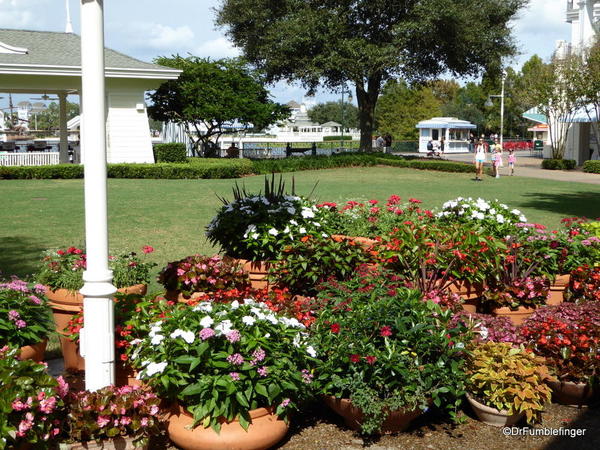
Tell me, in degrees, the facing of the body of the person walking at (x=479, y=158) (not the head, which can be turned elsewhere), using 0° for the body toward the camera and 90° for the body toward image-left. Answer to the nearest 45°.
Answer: approximately 0°

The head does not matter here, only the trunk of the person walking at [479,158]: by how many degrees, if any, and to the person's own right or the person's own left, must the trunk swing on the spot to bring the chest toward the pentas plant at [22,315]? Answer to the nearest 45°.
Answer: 0° — they already face it

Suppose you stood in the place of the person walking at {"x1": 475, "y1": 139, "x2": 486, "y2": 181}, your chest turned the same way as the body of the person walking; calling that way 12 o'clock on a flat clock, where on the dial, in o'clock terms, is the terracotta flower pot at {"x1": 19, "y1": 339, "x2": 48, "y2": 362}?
The terracotta flower pot is roughly at 12 o'clock from the person walking.

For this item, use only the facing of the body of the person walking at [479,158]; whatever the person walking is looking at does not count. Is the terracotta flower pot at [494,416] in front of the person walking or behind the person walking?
in front

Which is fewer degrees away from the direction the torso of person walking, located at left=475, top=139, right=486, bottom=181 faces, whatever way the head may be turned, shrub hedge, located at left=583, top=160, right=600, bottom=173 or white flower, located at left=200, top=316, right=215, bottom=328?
the white flower

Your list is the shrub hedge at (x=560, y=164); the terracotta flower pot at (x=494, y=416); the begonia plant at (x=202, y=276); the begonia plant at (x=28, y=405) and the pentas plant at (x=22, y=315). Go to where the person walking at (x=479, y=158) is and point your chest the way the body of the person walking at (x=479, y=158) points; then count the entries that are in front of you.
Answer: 4

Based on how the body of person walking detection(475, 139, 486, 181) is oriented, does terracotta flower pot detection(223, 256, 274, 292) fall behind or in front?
in front

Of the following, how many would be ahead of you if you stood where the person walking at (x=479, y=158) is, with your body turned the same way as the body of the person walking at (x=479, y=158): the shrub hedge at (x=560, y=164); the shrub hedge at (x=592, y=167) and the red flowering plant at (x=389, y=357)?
1

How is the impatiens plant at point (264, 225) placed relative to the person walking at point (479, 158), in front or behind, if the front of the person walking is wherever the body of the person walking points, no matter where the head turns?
in front
